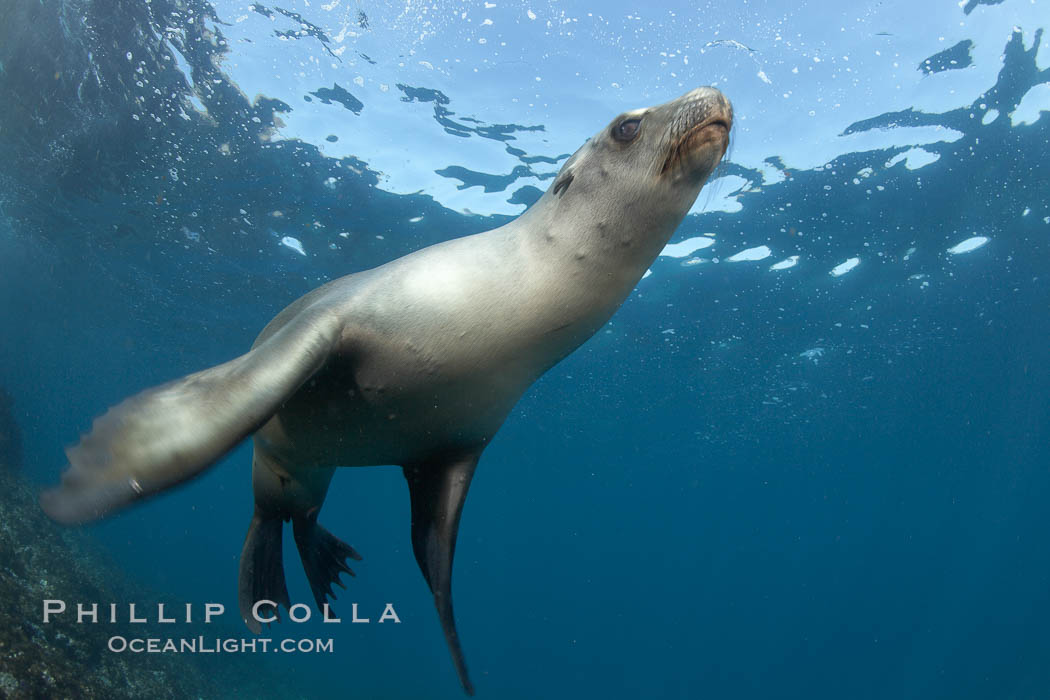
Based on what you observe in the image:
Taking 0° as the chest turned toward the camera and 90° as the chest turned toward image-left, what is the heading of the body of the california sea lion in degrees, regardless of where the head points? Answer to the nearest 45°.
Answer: approximately 315°
